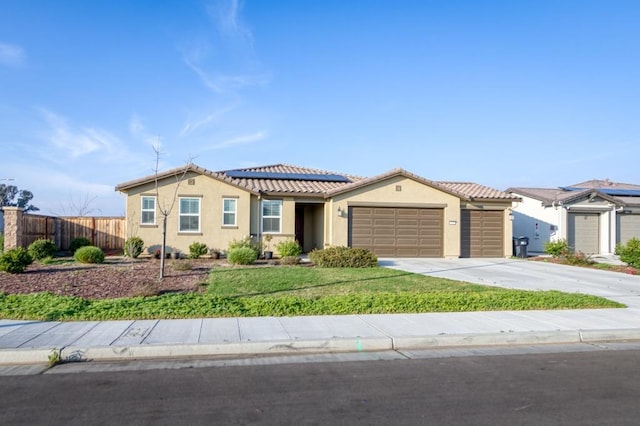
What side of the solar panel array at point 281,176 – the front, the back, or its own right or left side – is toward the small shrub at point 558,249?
left

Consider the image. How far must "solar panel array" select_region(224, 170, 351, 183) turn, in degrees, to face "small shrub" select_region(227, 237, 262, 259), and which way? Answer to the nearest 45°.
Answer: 0° — it already faces it

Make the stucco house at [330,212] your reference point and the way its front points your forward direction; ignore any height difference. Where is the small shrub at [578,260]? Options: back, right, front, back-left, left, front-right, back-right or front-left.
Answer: left

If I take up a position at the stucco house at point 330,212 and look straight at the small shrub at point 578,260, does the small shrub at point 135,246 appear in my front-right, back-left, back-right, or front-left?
back-right

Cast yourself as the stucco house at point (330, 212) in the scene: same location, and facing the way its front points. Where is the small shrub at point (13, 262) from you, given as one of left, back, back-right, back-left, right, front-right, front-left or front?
front-right

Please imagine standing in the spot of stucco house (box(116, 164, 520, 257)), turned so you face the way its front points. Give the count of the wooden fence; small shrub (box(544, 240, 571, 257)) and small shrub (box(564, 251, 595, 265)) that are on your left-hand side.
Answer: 2

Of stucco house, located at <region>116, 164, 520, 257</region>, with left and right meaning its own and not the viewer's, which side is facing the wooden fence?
right

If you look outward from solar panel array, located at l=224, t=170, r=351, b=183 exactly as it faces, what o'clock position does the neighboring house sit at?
The neighboring house is roughly at 9 o'clock from the solar panel array.

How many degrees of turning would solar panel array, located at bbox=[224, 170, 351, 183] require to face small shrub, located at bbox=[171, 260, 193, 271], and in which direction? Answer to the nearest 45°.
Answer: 0° — it already faces it

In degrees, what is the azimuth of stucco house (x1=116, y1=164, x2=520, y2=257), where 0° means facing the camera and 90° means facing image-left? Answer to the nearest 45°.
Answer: approximately 0°

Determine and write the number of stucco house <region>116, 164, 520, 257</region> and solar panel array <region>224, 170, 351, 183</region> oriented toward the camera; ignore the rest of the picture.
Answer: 2

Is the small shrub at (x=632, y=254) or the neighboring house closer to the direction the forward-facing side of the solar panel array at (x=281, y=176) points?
the small shrub

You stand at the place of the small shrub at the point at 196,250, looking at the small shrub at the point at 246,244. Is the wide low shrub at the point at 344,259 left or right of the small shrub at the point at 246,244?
right

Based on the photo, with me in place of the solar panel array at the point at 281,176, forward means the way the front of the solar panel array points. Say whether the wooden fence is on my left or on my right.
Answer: on my right
